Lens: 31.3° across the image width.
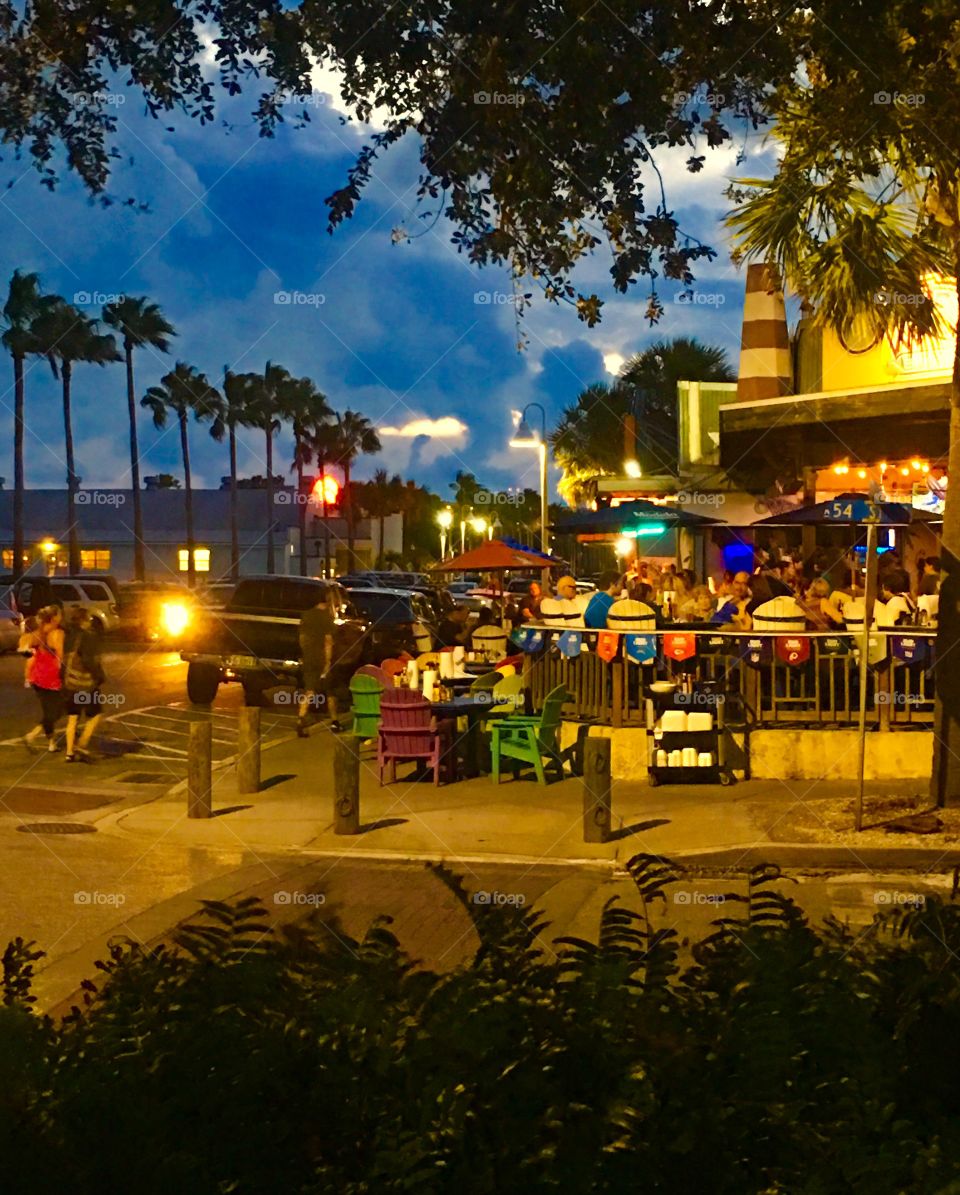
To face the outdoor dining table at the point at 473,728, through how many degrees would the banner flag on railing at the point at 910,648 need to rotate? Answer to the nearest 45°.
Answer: approximately 90° to its right

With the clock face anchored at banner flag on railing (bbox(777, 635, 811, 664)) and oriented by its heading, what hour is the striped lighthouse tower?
The striped lighthouse tower is roughly at 6 o'clock from the banner flag on railing.

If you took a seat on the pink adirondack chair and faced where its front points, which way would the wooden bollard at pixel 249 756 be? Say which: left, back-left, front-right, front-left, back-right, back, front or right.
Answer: left

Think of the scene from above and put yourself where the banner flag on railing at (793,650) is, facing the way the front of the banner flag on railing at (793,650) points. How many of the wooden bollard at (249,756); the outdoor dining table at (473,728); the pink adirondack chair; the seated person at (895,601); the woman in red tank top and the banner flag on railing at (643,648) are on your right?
5

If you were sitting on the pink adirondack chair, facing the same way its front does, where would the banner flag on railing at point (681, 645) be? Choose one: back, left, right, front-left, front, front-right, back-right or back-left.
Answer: right

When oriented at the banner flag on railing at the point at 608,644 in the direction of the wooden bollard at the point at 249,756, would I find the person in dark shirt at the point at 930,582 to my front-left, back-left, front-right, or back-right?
back-right

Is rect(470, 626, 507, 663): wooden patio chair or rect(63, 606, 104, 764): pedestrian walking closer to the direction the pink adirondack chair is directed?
the wooden patio chair

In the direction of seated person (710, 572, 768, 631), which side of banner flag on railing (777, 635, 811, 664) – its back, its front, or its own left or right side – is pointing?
back

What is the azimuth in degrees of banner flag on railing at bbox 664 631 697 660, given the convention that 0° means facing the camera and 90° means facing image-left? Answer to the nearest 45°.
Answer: approximately 0°
